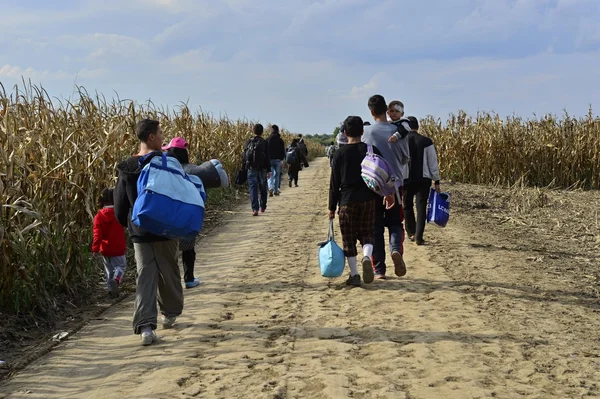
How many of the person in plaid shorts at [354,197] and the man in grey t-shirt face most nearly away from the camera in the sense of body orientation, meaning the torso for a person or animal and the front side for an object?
2

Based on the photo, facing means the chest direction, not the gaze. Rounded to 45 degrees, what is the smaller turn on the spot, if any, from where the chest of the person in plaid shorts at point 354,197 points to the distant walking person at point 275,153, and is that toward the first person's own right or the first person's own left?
0° — they already face them

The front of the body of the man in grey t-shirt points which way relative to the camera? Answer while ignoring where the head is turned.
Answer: away from the camera

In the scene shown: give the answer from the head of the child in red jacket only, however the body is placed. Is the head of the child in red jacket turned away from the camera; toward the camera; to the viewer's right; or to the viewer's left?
away from the camera

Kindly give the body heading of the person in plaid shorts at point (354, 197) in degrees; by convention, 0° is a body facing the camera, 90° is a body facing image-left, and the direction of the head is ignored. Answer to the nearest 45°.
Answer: approximately 180°

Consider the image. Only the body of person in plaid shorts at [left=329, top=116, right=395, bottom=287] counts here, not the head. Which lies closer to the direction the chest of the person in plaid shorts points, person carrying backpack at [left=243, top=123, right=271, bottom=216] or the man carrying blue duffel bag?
the person carrying backpack

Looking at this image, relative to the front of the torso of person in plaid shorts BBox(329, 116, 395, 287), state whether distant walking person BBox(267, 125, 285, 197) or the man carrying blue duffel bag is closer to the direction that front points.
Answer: the distant walking person

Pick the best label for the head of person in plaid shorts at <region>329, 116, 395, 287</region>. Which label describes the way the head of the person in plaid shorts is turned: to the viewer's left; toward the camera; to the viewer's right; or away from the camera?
away from the camera

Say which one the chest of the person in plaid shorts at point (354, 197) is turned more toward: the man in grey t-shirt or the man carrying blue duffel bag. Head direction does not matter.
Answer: the man in grey t-shirt

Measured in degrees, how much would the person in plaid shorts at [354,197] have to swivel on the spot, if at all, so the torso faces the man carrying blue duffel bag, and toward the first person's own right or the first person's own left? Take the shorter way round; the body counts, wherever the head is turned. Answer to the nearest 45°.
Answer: approximately 135° to the first person's own left

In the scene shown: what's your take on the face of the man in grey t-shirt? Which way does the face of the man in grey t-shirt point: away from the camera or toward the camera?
away from the camera
